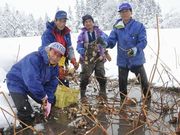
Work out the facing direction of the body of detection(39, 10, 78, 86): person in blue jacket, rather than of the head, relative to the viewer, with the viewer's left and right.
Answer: facing the viewer and to the right of the viewer

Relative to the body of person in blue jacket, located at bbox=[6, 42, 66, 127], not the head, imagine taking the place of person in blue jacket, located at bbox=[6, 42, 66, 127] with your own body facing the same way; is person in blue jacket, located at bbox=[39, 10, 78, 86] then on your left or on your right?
on your left

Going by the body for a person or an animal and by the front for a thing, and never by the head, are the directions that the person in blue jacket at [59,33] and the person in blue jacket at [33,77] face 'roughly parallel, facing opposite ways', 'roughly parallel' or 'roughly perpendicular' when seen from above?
roughly parallel

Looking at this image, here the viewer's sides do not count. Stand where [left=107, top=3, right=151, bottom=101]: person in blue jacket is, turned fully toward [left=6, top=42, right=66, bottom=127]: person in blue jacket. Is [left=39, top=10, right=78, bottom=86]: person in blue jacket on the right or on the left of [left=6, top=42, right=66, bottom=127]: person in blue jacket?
right

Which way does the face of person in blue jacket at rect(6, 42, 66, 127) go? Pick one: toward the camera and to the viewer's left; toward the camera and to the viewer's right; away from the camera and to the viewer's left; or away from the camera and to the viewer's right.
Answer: toward the camera and to the viewer's right

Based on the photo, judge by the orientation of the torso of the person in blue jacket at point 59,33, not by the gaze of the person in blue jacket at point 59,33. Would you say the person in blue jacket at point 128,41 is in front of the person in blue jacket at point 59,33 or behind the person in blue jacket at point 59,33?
in front

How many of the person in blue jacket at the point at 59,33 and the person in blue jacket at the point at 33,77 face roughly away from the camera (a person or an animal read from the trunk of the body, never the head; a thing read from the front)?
0
